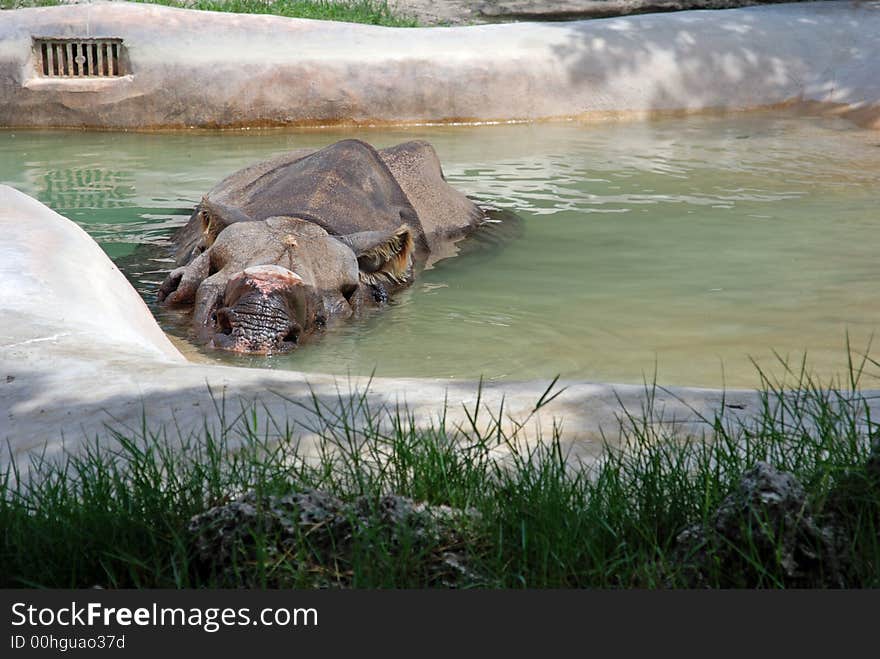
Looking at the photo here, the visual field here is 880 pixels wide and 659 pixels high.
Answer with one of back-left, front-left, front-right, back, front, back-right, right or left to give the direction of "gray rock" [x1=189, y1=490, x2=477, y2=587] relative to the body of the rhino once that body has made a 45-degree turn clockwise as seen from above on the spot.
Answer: left

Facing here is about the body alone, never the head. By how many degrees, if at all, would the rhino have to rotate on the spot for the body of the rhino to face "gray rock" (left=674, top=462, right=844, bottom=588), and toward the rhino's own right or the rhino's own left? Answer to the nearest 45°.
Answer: approximately 45° to the rhino's own left

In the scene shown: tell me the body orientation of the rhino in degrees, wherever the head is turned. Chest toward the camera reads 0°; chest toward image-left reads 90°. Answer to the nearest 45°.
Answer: approximately 45°
